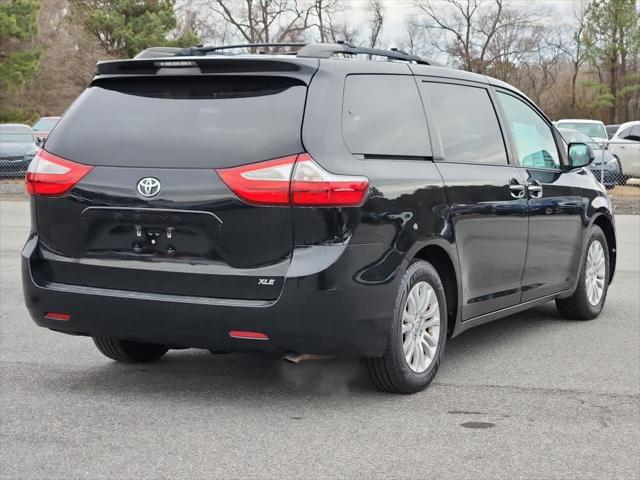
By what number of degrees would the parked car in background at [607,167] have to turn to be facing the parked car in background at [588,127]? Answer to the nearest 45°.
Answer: approximately 135° to its left

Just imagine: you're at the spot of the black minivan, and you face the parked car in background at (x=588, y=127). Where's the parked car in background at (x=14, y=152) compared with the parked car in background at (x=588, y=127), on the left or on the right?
left

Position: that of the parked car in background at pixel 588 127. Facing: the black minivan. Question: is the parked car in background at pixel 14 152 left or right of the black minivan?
right

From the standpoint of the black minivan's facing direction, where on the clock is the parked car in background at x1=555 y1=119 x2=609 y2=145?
The parked car in background is roughly at 11 o'clock from the black minivan.

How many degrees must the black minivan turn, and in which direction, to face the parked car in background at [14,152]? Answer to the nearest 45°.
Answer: approximately 45° to its left

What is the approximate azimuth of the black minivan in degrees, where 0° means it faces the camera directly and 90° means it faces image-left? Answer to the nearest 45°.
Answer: approximately 225°

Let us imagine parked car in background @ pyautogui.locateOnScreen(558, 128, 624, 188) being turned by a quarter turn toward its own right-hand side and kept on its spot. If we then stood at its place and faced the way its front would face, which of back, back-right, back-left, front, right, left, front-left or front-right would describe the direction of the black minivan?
front-left

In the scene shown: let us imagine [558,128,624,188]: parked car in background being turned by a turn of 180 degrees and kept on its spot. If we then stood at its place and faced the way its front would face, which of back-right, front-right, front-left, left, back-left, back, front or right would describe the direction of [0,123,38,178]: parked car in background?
front-left
